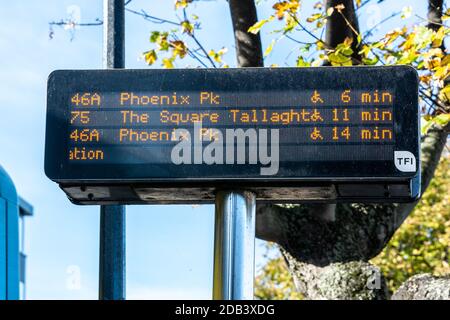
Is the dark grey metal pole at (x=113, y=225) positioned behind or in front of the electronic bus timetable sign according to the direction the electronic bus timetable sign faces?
behind

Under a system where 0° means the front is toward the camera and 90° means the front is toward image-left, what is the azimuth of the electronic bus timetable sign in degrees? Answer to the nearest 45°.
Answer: approximately 0°
